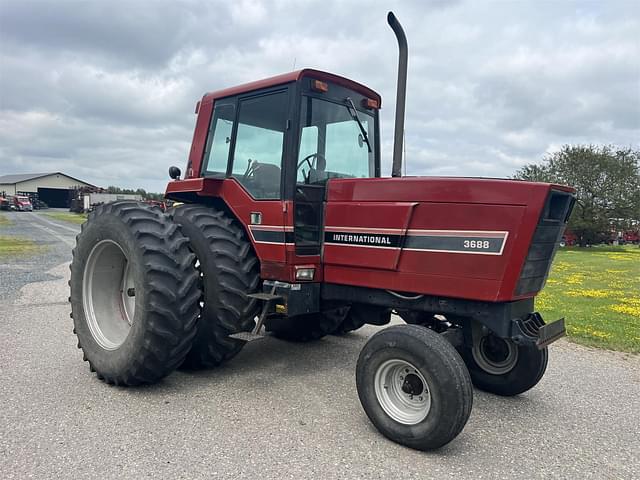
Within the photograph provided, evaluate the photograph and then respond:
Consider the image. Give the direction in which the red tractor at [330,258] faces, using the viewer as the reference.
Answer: facing the viewer and to the right of the viewer

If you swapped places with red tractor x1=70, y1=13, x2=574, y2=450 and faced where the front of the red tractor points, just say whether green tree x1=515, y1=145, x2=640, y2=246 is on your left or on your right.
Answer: on your left
